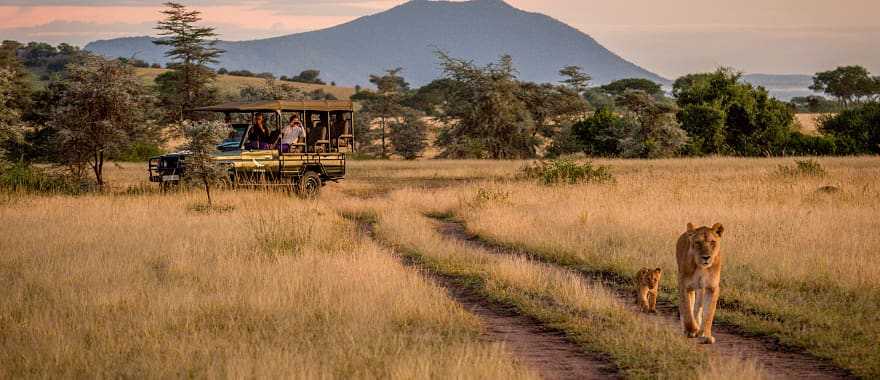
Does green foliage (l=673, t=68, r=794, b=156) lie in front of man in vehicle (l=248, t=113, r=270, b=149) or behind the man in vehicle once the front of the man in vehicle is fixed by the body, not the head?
behind

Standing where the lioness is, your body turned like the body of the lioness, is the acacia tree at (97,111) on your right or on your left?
on your right

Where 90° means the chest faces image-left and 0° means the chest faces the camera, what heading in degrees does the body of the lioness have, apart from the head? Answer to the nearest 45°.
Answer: approximately 0°

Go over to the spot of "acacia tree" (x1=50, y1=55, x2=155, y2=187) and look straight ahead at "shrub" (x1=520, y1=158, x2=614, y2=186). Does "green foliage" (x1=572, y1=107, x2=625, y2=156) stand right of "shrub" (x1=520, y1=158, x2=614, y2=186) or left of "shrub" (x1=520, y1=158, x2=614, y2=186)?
left
